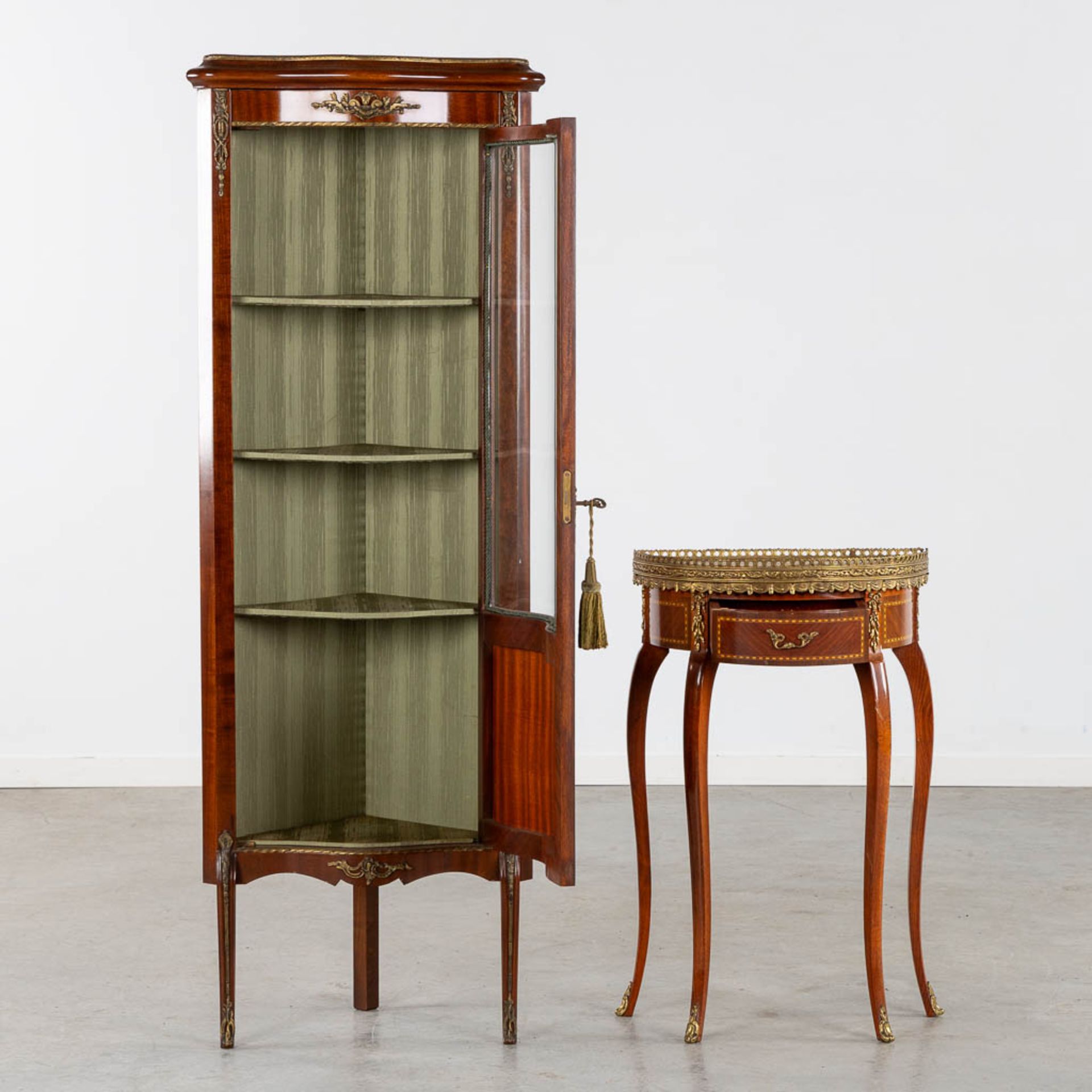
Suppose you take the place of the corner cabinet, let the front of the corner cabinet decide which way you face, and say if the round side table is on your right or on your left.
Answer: on your left

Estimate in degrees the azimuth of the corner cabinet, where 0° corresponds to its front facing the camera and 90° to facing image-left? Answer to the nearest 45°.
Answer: approximately 0°
